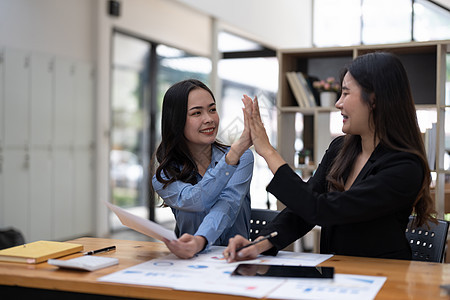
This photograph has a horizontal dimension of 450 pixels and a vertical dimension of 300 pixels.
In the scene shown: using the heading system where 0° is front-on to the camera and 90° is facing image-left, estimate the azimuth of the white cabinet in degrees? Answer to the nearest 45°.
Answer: approximately 315°

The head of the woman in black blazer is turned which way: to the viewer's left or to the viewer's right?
to the viewer's left

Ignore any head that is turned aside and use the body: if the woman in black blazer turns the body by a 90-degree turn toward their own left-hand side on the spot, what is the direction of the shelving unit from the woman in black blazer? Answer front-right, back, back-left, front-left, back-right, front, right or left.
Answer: back-left

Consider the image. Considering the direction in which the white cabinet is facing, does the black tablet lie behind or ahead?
ahead

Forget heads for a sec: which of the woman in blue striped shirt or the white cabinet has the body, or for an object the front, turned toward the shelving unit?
the white cabinet

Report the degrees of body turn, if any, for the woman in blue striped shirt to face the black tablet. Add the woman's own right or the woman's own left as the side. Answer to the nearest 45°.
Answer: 0° — they already face it

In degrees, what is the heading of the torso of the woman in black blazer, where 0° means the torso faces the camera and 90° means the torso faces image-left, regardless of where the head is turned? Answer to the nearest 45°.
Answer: approximately 45°

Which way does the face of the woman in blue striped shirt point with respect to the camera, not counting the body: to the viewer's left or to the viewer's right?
to the viewer's right

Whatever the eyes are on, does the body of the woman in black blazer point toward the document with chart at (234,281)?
yes
